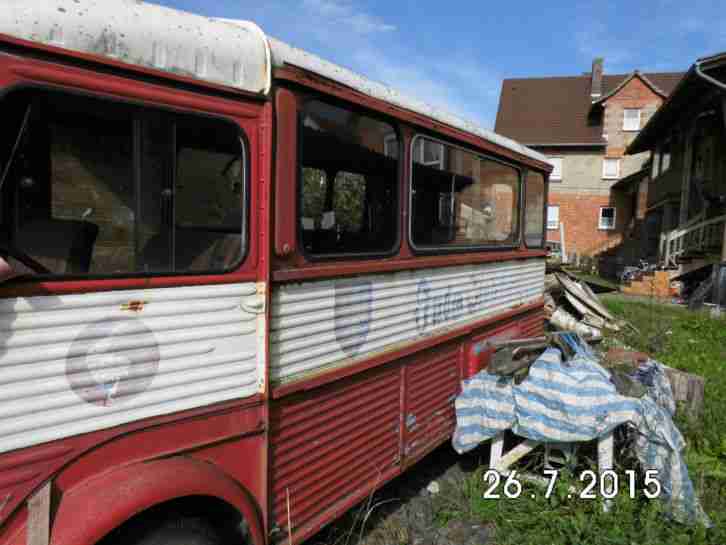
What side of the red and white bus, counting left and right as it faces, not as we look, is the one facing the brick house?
back

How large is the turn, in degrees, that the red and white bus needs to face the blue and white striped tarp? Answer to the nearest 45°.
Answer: approximately 180°

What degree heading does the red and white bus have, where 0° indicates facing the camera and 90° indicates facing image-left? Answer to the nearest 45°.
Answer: approximately 45°

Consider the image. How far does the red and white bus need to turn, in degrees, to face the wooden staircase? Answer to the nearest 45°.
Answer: approximately 180°

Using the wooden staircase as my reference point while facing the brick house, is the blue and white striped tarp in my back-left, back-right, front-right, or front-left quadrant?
back-left
